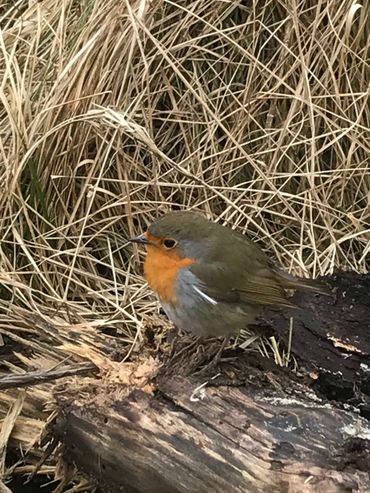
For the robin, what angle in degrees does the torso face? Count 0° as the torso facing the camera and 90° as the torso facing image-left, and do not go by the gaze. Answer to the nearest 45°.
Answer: approximately 90°
